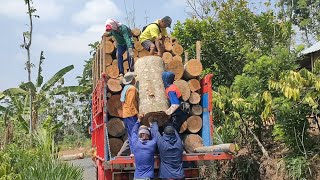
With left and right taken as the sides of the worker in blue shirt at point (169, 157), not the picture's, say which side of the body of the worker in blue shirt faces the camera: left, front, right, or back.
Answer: back

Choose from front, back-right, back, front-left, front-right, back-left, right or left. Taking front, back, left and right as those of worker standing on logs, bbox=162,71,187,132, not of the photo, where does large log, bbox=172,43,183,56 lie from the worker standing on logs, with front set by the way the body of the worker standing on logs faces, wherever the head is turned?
right

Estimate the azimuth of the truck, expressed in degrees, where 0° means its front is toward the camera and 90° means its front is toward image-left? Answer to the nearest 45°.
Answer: approximately 180°

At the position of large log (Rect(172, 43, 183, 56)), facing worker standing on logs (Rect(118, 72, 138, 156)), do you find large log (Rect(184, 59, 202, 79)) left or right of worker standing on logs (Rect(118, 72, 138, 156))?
left

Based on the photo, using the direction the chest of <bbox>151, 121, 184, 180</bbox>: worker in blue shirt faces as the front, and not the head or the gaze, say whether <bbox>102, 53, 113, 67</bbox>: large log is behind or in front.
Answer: in front

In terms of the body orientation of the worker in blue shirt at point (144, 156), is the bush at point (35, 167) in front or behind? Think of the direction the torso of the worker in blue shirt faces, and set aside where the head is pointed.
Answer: behind
